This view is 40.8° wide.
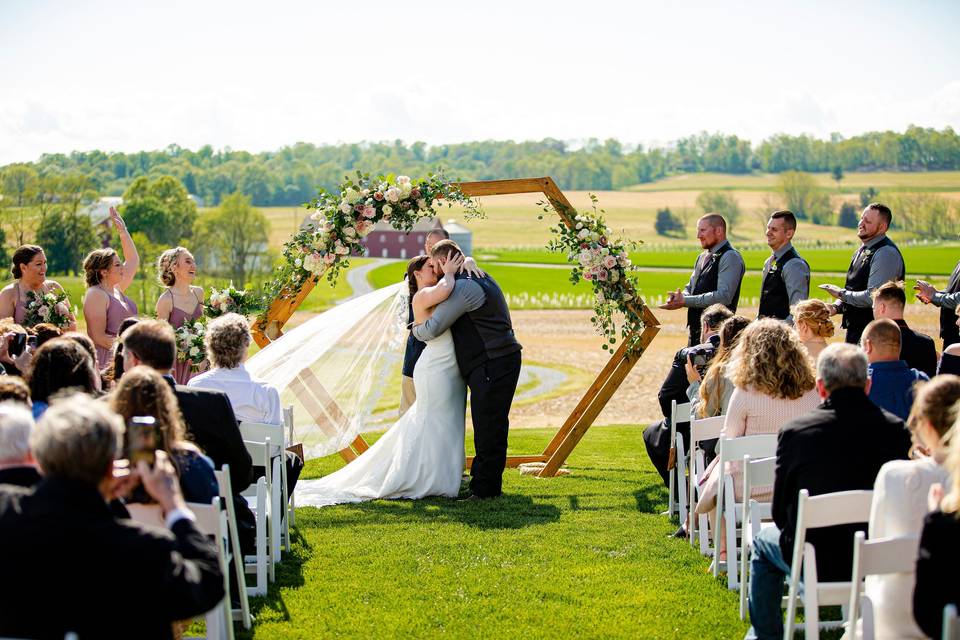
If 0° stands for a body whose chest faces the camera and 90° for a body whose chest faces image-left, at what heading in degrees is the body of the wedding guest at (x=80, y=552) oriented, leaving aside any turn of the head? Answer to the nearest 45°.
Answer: approximately 225°

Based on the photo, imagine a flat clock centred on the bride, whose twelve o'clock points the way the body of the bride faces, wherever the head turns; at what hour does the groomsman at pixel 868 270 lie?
The groomsman is roughly at 12 o'clock from the bride.

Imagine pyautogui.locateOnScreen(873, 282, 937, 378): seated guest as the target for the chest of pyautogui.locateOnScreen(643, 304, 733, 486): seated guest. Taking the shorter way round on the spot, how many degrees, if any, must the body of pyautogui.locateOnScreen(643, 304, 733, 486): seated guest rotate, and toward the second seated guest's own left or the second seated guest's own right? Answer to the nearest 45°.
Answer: approximately 135° to the second seated guest's own right

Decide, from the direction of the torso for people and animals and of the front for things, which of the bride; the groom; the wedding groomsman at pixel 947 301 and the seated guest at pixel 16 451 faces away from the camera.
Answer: the seated guest

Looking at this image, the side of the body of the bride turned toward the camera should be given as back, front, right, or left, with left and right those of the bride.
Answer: right

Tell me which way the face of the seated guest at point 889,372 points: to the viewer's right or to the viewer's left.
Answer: to the viewer's left

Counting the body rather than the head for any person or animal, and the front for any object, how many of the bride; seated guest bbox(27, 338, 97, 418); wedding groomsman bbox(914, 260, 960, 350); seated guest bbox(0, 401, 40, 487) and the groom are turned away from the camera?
2

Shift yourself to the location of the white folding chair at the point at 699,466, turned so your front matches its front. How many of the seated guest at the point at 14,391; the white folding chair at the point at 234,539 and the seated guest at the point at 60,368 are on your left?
3
